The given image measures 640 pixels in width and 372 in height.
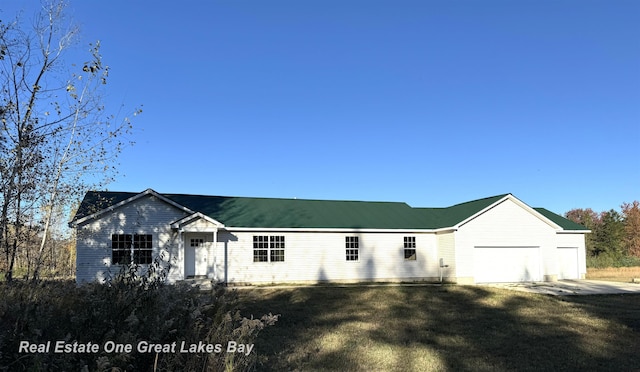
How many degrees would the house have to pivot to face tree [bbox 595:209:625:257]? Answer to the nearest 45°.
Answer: approximately 135° to its left

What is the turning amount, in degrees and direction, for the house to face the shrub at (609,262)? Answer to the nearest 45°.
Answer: approximately 135° to its left

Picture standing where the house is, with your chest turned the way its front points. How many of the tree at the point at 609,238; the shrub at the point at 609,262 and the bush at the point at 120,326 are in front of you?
1

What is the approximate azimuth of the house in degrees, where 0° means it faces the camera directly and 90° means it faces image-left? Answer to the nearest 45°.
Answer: approximately 0°

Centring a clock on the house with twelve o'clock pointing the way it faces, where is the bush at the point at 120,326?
The bush is roughly at 12 o'clock from the house.

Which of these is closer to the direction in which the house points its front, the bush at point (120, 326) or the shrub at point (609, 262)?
the bush

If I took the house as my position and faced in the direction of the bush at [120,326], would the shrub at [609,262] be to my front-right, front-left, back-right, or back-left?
back-left
